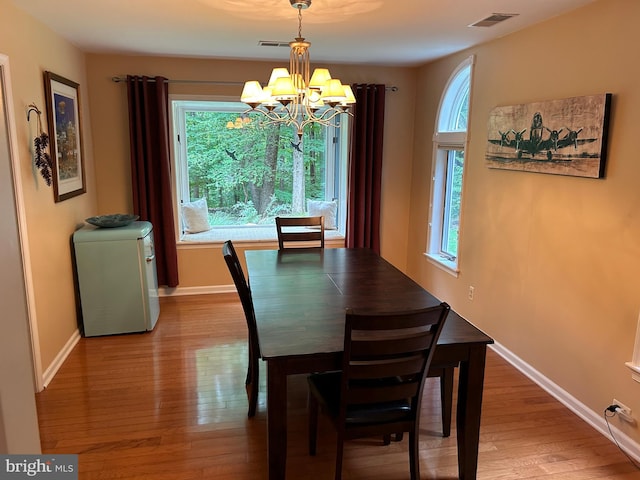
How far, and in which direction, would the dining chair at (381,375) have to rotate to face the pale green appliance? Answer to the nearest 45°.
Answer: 0° — it already faces it

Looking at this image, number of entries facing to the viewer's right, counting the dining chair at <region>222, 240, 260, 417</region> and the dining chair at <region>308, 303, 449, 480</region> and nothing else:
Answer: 1

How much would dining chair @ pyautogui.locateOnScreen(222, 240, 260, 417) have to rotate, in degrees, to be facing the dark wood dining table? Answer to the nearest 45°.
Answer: approximately 45° to its right

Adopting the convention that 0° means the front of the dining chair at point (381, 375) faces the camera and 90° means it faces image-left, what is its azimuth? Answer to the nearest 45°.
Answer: approximately 135°

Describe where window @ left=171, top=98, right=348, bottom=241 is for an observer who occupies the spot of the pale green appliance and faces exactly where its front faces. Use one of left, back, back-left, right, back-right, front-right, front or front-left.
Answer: front-left

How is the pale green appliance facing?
to the viewer's right

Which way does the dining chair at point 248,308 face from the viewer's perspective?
to the viewer's right

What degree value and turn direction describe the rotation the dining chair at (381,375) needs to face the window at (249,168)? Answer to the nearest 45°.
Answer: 0° — it already faces it

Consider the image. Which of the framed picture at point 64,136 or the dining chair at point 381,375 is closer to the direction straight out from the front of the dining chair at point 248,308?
the dining chair

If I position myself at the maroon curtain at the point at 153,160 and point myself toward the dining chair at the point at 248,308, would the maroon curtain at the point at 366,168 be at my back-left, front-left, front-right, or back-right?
front-left

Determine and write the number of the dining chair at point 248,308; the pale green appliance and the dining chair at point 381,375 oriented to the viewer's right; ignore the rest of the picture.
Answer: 2

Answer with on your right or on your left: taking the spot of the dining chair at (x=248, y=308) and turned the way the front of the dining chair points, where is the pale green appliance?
on your left

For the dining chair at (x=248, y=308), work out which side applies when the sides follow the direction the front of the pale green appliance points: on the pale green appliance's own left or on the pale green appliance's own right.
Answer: on the pale green appliance's own right

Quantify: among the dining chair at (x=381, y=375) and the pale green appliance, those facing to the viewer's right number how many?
1

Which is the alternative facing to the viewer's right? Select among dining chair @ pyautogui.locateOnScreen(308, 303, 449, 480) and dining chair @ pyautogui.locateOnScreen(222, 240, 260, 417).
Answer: dining chair @ pyautogui.locateOnScreen(222, 240, 260, 417)
